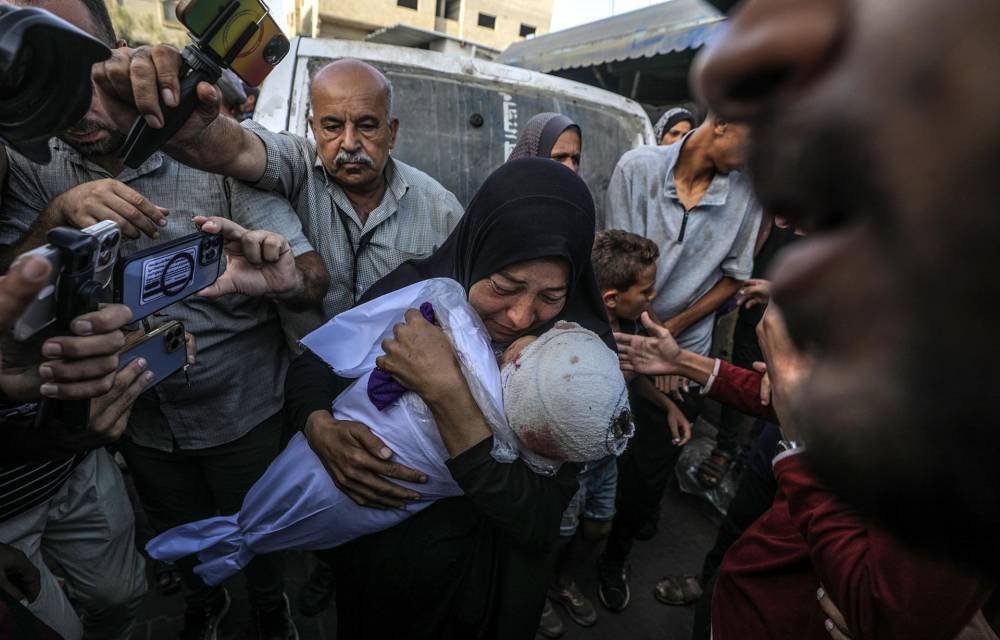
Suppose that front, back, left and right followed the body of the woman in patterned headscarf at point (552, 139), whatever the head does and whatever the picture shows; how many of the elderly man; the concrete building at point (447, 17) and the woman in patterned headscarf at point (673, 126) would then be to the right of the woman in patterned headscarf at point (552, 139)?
1

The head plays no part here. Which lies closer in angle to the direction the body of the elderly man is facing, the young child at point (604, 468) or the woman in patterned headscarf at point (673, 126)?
the young child

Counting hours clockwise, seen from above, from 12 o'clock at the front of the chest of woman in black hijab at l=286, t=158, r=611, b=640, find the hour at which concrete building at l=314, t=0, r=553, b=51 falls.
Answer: The concrete building is roughly at 6 o'clock from the woman in black hijab.

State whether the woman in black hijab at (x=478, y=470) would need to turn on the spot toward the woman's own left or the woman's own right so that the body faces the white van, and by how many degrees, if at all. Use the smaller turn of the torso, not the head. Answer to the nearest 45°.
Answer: approximately 180°

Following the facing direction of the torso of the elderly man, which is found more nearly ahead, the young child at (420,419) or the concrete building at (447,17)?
the young child

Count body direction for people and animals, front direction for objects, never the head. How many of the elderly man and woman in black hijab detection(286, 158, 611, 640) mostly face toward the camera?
2

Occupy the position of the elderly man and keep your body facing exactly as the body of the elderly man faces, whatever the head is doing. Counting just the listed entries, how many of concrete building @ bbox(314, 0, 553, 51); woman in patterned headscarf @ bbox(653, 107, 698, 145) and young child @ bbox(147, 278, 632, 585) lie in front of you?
1

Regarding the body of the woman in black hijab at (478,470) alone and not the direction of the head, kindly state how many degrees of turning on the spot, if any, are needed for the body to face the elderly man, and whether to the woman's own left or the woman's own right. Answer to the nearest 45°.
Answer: approximately 135° to the woman's own right

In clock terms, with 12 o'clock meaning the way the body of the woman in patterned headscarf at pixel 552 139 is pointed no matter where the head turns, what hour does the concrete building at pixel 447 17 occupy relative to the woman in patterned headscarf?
The concrete building is roughly at 7 o'clock from the woman in patterned headscarf.

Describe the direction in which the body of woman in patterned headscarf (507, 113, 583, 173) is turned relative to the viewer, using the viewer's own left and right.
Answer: facing the viewer and to the right of the viewer

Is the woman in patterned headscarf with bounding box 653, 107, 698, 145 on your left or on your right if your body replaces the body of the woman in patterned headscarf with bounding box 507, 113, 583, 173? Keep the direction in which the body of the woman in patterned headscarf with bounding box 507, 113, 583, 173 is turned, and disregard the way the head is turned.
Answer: on your left

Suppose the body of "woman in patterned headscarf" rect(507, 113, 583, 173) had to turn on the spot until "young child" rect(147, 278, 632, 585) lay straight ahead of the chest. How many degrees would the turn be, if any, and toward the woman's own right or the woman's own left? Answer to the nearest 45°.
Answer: approximately 45° to the woman's own right

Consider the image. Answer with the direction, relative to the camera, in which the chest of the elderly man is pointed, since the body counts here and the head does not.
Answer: toward the camera

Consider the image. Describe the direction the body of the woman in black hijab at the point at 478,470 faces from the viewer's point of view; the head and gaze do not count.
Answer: toward the camera
